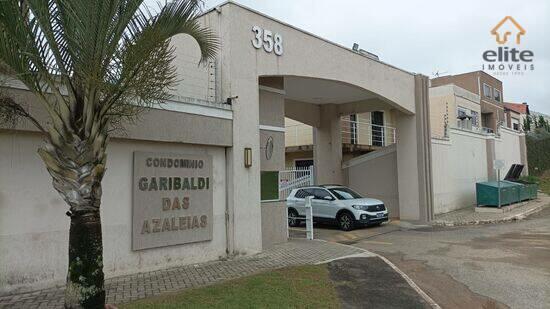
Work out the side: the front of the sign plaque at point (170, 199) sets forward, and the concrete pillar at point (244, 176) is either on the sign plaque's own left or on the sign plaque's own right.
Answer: on the sign plaque's own left

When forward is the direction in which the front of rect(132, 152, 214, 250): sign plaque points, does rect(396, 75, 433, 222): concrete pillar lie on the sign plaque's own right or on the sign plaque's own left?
on the sign plaque's own left

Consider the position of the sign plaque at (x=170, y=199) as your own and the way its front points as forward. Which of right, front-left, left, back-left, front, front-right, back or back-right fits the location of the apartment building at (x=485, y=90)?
left

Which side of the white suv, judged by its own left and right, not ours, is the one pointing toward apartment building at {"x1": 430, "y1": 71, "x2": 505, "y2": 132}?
left

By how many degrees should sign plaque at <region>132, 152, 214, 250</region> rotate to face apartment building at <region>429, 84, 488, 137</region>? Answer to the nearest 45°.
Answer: approximately 90° to its left

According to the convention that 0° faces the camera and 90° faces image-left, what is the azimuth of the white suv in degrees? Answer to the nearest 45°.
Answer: approximately 315°

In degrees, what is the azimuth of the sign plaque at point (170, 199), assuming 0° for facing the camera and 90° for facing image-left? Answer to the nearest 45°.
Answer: approximately 315°

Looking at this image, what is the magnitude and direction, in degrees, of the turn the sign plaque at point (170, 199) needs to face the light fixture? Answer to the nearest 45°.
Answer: approximately 90° to its left
